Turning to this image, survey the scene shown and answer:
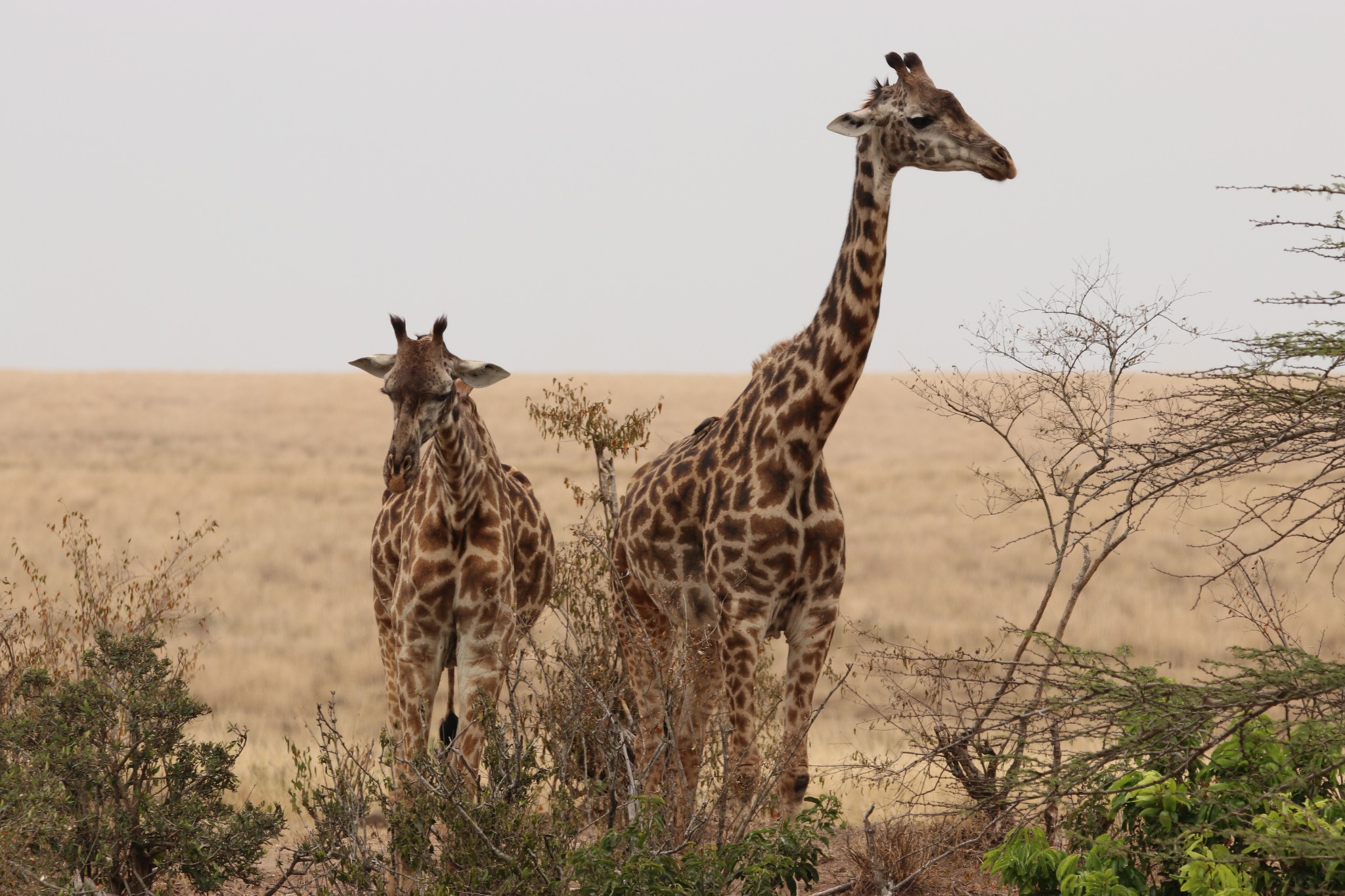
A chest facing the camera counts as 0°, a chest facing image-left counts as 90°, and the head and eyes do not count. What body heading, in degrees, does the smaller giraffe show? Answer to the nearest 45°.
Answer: approximately 0°

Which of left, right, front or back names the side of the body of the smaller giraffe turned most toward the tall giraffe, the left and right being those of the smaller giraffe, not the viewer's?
left

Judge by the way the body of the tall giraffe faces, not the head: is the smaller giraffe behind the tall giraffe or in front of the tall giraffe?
behind

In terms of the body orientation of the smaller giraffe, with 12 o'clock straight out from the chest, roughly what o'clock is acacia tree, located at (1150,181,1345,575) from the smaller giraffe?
The acacia tree is roughly at 10 o'clock from the smaller giraffe.
